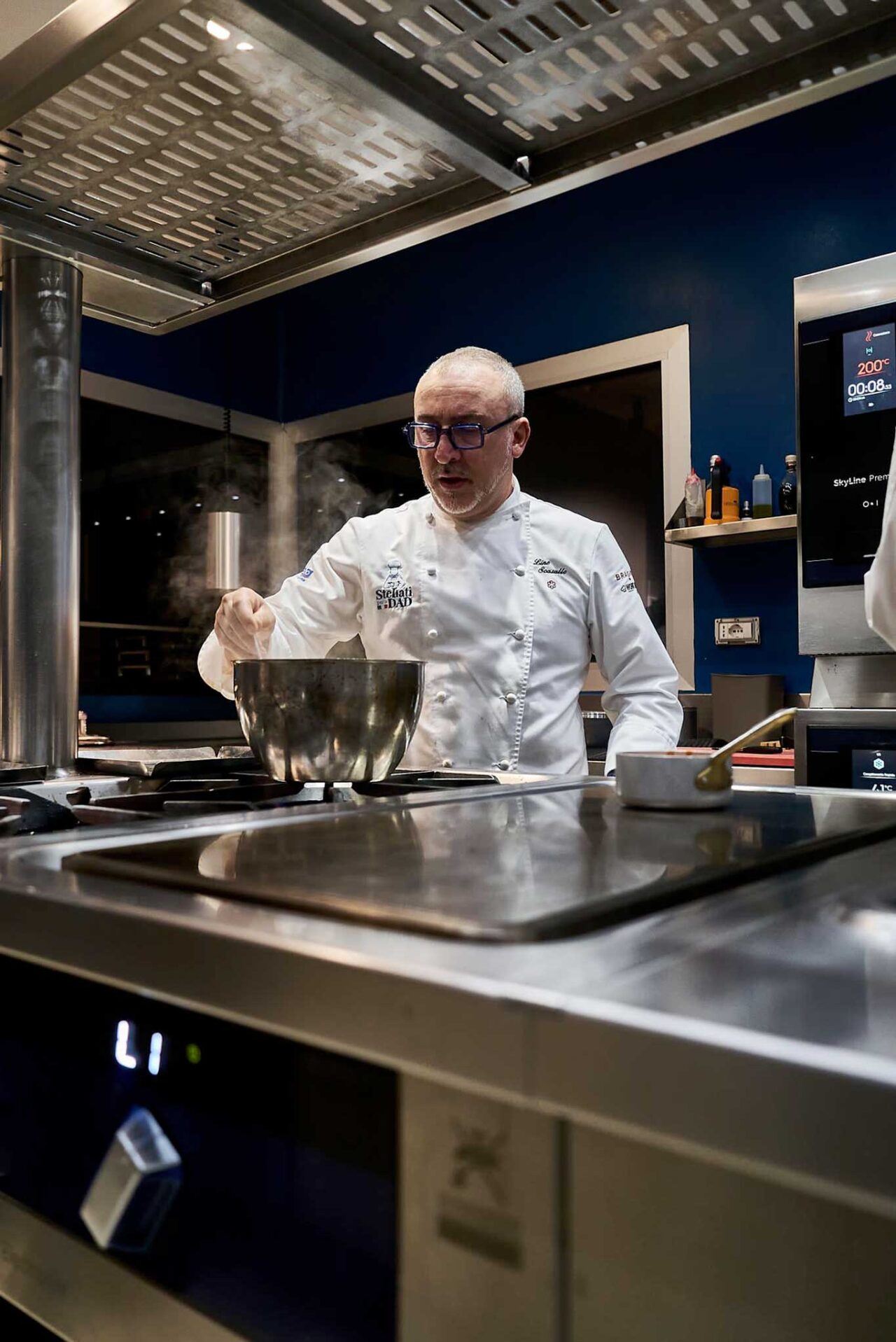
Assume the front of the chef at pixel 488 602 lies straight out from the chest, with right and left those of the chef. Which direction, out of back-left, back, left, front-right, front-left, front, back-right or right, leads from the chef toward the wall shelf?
back-left

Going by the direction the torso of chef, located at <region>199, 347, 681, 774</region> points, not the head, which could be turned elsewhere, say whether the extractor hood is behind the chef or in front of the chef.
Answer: in front

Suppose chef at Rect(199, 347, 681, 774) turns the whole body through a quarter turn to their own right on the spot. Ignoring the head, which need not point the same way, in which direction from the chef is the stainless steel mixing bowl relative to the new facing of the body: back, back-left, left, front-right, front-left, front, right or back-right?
left

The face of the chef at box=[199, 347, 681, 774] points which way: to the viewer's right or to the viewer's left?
to the viewer's left

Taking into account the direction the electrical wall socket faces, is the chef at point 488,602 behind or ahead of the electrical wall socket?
ahead

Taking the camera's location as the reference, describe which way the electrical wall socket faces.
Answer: facing the viewer

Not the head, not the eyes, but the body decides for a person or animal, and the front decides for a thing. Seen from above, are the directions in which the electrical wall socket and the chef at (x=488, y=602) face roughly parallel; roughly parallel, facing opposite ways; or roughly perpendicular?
roughly parallel

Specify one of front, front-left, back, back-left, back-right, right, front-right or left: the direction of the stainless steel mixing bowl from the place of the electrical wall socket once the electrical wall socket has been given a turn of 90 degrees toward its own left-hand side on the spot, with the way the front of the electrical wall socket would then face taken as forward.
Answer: right

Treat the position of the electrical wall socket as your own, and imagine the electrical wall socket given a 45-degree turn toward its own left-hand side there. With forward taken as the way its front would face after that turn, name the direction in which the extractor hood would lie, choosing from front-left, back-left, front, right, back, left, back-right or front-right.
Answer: front-right

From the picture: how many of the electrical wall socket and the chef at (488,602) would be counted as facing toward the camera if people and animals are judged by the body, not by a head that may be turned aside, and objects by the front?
2

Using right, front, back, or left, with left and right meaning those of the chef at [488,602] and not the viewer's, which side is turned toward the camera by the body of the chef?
front

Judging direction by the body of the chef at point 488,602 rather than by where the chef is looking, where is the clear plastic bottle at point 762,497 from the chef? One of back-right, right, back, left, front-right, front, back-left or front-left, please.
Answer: back-left
